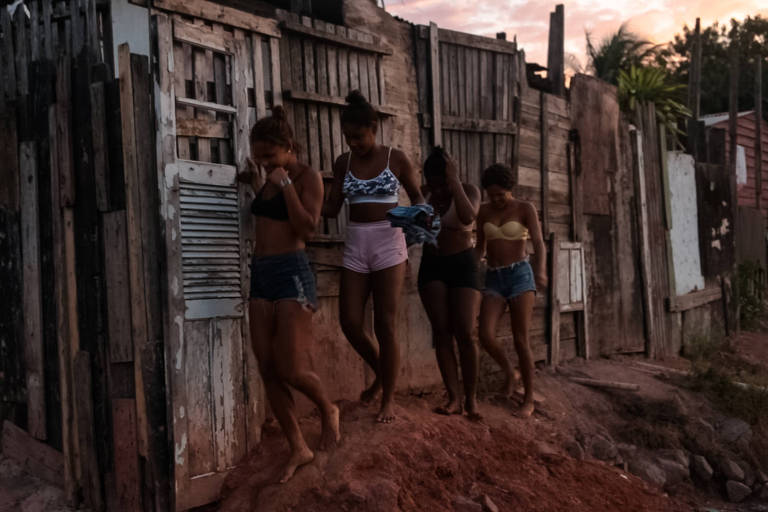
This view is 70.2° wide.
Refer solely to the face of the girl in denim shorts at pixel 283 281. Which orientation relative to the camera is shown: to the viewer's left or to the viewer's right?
to the viewer's left

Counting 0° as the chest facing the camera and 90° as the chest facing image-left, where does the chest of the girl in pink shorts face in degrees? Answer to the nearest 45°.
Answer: approximately 0°

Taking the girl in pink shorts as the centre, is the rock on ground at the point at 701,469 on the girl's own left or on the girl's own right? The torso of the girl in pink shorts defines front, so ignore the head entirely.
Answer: on the girl's own left

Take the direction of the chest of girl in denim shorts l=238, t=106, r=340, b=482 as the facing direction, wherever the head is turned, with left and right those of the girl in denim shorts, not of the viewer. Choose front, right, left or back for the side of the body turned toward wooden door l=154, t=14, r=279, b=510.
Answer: right
